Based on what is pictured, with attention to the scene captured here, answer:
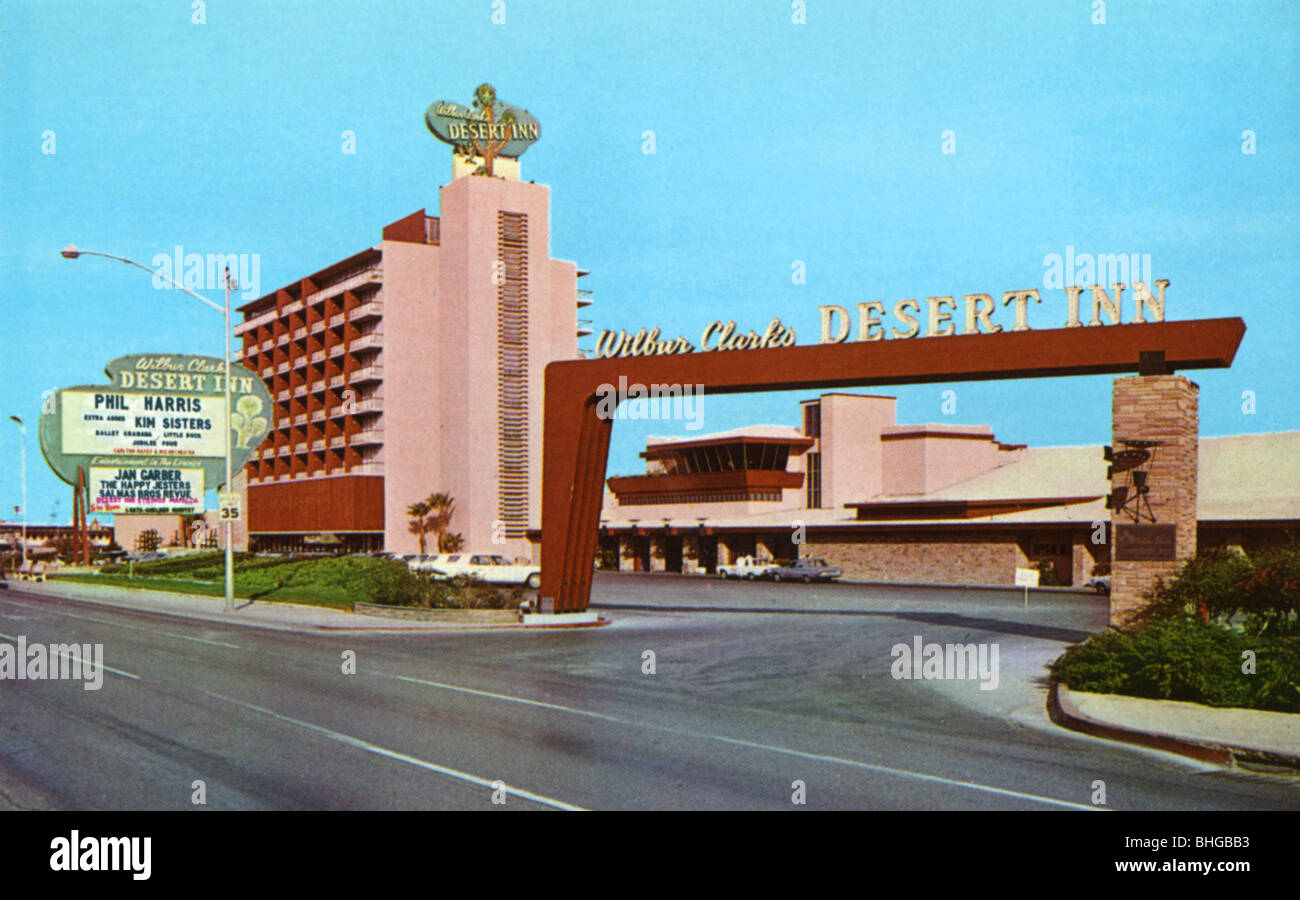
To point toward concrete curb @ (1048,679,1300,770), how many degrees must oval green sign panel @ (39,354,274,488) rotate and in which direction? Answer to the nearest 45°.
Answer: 0° — it already faces it

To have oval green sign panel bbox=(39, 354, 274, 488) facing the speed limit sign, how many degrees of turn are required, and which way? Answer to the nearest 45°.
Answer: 0° — it already faces it

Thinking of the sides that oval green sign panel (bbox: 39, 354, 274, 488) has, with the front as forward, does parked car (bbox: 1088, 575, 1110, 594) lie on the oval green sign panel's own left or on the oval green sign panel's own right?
on the oval green sign panel's own left

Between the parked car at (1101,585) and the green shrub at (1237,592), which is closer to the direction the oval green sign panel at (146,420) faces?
the green shrub

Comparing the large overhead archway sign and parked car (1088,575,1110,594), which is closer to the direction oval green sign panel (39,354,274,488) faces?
the large overhead archway sign

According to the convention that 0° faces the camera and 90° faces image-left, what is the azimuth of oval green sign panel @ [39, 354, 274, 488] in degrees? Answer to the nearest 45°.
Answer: approximately 0°
